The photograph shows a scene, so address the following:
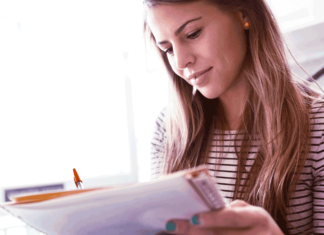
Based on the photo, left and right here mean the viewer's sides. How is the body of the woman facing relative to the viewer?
facing the viewer and to the left of the viewer

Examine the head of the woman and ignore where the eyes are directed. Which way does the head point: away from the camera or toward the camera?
toward the camera
